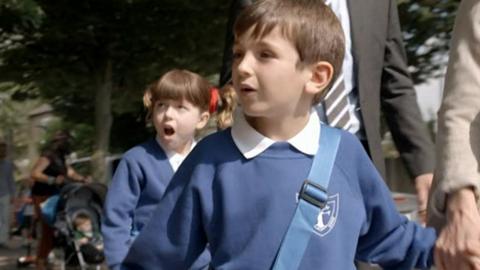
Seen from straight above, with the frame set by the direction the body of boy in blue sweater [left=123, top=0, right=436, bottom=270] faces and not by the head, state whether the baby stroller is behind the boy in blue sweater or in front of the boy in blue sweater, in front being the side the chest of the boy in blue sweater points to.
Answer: behind

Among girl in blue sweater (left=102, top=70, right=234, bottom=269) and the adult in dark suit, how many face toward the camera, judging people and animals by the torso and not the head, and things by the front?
2

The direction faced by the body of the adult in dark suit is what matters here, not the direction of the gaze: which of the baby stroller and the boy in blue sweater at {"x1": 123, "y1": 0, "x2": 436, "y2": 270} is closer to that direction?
the boy in blue sweater

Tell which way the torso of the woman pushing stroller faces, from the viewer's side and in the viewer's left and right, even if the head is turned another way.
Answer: facing the viewer and to the right of the viewer

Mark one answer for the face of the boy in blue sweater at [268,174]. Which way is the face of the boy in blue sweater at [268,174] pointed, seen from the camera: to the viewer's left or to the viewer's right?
to the viewer's left

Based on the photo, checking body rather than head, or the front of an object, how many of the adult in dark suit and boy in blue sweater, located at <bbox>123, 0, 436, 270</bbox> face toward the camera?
2

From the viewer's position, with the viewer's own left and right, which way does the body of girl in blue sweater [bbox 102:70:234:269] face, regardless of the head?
facing the viewer

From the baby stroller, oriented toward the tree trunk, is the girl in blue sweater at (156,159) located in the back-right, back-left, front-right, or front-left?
back-right

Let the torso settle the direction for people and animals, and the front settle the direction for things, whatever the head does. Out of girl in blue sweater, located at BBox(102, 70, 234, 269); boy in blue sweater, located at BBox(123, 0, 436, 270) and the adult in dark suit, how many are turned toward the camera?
3

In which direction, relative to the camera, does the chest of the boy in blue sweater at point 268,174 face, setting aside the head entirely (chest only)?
toward the camera
